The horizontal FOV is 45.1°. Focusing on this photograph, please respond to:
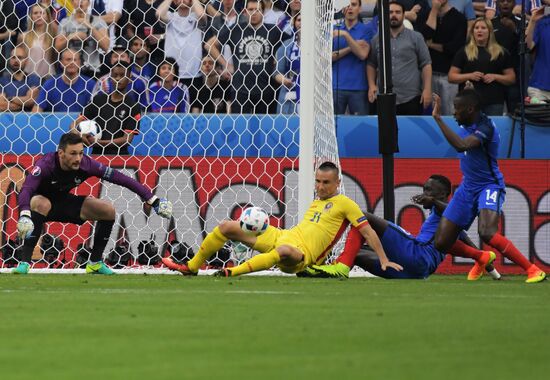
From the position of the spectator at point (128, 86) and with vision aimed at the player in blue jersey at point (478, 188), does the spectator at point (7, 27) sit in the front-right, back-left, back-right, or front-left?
back-right

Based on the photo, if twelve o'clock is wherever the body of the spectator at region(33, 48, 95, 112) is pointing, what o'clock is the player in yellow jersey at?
The player in yellow jersey is roughly at 11 o'clock from the spectator.

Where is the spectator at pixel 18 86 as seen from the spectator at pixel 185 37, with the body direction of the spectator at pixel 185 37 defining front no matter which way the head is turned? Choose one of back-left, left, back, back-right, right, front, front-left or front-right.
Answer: right

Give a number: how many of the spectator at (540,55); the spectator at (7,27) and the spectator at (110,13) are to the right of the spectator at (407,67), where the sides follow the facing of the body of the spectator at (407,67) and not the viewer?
2

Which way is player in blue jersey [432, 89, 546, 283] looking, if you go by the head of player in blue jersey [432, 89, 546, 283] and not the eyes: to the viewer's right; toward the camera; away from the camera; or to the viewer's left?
to the viewer's left

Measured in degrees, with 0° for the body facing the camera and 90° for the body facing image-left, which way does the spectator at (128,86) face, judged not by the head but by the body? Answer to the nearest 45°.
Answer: approximately 0°
